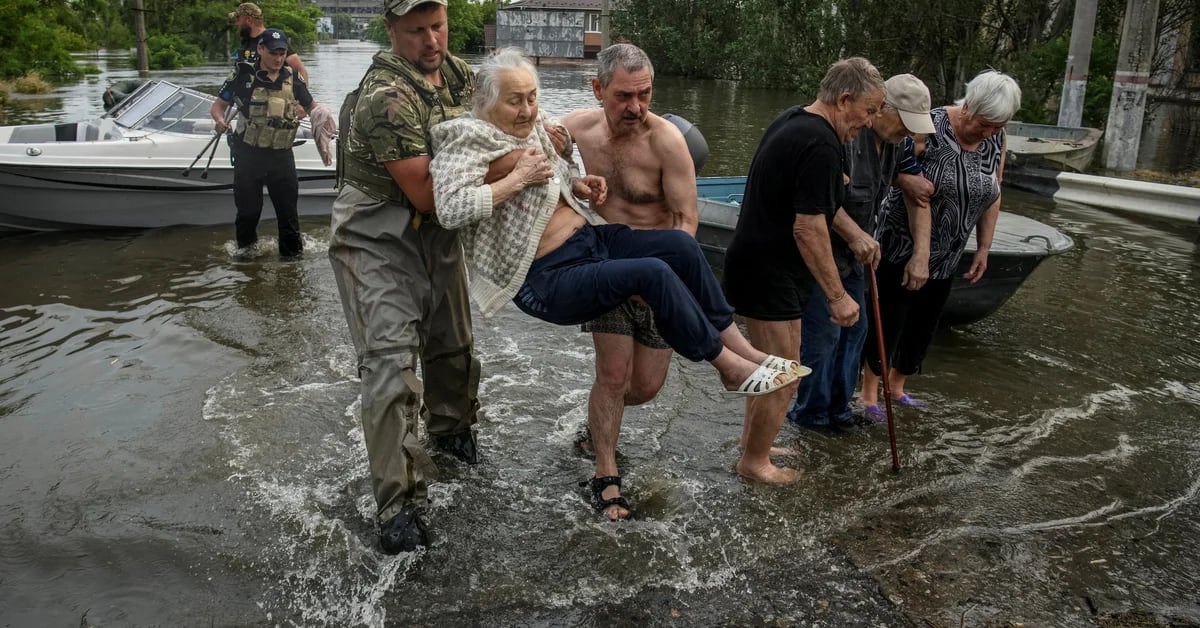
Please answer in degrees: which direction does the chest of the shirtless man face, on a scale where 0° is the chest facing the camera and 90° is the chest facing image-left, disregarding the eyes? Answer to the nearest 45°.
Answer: approximately 0°

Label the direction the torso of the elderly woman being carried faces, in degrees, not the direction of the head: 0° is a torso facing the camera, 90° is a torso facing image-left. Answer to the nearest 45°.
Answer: approximately 315°

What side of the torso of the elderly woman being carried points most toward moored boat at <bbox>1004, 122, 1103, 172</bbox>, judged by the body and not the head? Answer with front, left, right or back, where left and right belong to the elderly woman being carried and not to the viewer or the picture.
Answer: left

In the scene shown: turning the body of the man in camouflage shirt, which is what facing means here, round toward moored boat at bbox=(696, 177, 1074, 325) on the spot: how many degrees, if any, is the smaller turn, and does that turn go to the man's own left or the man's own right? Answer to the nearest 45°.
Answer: approximately 90° to the man's own left
